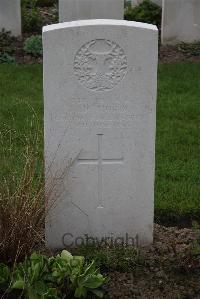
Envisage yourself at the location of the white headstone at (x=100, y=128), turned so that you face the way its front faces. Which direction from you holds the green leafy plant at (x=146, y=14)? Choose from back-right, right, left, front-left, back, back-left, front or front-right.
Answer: back

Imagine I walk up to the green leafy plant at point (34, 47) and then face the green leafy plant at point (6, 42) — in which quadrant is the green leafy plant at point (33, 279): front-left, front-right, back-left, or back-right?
back-left

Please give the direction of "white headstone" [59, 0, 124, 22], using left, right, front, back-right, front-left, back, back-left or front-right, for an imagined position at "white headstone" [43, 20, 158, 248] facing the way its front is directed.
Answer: back

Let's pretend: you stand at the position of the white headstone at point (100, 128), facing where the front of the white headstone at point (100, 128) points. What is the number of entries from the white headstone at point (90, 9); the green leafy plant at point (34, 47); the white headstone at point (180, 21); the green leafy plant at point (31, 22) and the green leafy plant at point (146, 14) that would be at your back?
5

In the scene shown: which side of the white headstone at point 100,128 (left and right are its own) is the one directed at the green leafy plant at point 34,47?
back

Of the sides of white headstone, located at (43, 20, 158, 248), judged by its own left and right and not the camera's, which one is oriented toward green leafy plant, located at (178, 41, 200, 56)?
back

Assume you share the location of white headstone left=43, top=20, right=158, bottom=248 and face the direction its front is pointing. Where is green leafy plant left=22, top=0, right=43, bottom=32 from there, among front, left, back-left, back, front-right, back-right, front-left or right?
back

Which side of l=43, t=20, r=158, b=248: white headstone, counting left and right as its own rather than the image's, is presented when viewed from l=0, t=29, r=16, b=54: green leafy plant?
back

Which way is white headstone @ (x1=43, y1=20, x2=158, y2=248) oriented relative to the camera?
toward the camera

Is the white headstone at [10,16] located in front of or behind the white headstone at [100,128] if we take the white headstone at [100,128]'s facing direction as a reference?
behind
